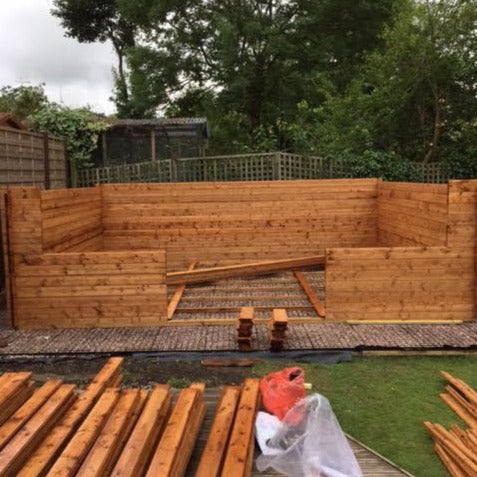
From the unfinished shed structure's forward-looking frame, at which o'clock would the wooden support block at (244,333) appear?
The wooden support block is roughly at 11 o'clock from the unfinished shed structure.

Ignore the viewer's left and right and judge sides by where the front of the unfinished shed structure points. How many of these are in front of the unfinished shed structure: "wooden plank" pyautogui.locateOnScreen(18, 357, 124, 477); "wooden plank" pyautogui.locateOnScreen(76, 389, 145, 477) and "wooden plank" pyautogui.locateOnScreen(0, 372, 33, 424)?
3

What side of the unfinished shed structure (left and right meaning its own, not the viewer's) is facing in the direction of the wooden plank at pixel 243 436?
front

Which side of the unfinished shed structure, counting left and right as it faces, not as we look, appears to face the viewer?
front

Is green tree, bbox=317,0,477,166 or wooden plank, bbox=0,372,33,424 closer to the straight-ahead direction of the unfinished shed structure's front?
the wooden plank

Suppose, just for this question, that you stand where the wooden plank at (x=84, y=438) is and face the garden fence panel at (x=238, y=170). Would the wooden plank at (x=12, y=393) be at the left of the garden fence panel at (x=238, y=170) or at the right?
left

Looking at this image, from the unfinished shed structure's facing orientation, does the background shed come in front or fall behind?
behind

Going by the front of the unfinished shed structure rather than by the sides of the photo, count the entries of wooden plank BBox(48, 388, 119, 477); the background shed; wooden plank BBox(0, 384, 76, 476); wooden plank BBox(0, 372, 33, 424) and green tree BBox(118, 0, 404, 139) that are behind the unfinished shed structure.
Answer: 2

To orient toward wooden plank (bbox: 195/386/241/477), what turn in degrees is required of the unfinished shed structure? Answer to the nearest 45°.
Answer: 0° — it already faces it

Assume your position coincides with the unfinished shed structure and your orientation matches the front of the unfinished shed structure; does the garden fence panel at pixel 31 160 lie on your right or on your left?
on your right

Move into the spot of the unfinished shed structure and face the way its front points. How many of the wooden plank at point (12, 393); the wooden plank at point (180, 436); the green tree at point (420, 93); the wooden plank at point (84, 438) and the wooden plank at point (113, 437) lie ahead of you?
4

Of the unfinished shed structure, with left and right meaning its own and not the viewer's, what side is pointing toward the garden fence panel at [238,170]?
back

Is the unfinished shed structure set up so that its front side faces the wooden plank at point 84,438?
yes

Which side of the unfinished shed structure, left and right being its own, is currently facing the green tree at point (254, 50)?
back

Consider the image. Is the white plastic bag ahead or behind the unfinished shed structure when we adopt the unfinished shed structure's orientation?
ahead

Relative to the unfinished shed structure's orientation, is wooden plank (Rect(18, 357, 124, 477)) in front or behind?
in front

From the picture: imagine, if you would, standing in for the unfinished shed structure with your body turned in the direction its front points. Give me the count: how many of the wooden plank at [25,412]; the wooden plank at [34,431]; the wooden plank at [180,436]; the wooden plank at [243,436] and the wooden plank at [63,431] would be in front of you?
5

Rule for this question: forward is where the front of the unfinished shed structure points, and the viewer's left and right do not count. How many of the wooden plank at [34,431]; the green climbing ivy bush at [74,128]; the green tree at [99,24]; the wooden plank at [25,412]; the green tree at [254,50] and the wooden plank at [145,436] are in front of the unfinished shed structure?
3

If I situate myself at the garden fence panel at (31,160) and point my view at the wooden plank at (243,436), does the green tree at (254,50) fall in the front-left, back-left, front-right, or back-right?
back-left
